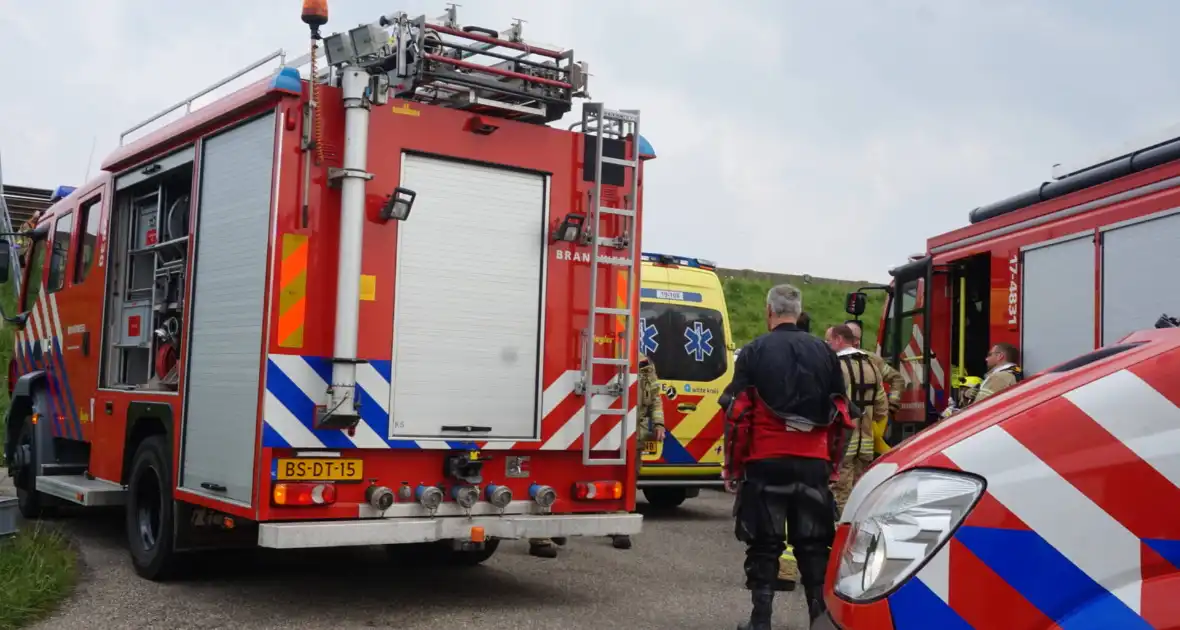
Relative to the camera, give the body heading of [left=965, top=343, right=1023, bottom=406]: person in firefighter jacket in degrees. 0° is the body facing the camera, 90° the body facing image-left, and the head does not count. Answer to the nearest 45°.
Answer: approximately 90°

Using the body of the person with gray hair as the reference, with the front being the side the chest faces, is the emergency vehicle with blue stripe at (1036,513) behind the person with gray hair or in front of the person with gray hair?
behind

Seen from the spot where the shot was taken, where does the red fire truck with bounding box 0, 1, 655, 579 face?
facing away from the viewer and to the left of the viewer

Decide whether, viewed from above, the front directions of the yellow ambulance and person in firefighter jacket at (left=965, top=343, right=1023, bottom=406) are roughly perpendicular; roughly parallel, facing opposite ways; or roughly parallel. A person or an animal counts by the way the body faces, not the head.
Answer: roughly perpendicular

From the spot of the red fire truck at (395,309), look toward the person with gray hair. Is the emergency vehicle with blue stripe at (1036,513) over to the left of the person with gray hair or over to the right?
right

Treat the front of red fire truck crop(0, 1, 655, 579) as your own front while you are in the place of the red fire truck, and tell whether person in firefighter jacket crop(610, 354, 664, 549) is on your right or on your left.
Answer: on your right

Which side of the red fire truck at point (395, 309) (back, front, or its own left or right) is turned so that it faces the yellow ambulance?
right

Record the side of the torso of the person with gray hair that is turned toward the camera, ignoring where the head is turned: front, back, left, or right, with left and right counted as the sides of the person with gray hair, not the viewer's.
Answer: back
